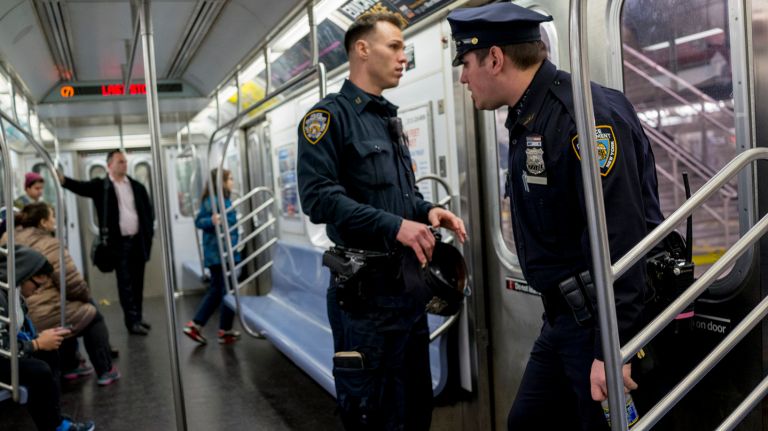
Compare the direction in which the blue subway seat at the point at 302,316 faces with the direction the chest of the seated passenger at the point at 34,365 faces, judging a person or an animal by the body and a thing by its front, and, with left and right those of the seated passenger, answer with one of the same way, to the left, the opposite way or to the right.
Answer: the opposite way

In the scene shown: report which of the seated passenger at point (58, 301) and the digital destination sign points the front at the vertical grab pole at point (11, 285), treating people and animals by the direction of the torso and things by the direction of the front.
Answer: the digital destination sign

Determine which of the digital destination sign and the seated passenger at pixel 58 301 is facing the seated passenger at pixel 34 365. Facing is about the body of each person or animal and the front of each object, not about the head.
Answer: the digital destination sign

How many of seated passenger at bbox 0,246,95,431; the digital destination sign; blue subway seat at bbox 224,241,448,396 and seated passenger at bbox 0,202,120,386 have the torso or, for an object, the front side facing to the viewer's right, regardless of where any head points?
2

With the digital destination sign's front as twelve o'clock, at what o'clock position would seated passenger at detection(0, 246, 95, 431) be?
The seated passenger is roughly at 12 o'clock from the digital destination sign.

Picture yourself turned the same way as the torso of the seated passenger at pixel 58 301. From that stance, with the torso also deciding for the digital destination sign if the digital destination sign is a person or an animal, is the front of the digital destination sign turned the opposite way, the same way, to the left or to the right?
to the right

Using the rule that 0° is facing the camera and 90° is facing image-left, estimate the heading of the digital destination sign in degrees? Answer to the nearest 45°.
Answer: approximately 0°

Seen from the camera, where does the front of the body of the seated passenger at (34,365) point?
to the viewer's right

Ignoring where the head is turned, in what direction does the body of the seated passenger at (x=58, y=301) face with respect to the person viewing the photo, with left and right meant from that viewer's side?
facing to the right of the viewer
